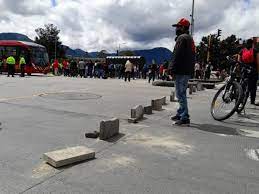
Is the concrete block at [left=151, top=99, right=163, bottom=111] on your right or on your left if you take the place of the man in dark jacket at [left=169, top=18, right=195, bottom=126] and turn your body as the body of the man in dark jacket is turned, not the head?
on your right

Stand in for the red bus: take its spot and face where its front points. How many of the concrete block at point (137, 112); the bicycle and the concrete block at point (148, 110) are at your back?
0

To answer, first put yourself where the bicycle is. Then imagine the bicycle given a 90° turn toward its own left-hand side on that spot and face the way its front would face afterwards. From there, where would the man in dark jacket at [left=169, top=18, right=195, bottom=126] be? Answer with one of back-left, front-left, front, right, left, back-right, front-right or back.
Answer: right

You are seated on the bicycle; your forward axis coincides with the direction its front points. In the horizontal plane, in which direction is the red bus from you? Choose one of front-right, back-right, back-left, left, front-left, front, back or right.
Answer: right

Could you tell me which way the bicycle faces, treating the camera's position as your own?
facing the viewer and to the left of the viewer

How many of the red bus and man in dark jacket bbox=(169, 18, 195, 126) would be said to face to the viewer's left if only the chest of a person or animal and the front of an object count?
1

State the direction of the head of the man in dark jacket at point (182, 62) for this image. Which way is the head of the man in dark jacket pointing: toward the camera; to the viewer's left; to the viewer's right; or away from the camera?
to the viewer's left

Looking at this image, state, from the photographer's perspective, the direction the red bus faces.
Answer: facing the viewer and to the right of the viewer

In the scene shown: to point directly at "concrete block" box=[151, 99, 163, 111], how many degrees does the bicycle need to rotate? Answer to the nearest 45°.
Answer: approximately 45° to its right

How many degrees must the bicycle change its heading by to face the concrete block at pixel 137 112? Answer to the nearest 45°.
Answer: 0° — it already faces it

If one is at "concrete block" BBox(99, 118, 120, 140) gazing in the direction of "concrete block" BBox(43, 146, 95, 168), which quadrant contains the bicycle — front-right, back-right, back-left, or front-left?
back-left
